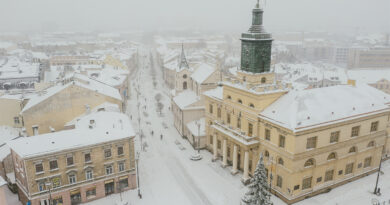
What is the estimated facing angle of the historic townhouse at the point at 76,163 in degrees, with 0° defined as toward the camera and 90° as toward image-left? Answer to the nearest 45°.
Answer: approximately 315°

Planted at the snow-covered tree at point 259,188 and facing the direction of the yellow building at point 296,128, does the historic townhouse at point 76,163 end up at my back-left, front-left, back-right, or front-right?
back-left

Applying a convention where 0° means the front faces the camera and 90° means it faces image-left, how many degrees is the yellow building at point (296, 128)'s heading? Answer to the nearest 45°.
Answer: approximately 45°

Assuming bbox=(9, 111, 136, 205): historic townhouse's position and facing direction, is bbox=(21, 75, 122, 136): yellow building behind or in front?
behind

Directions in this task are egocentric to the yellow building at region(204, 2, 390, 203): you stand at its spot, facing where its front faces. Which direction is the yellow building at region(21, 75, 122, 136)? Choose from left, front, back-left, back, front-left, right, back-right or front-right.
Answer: front-right

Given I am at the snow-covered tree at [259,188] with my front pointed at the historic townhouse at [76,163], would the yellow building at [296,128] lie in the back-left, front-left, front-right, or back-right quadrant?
back-right

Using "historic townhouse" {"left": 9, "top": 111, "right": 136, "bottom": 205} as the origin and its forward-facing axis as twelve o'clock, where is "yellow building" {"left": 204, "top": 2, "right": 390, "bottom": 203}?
The yellow building is roughly at 11 o'clock from the historic townhouse.
